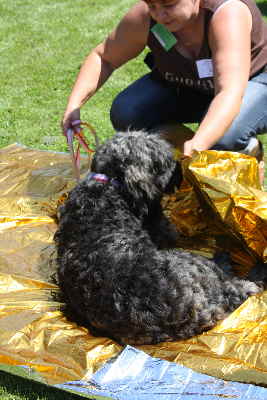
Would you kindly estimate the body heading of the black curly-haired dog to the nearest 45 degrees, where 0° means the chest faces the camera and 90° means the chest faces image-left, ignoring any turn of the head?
approximately 225°
